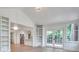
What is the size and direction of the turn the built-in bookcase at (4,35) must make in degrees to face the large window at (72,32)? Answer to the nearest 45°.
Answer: approximately 45° to its left

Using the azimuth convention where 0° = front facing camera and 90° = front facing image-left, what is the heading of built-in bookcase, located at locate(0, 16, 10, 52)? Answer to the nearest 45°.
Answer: approximately 315°

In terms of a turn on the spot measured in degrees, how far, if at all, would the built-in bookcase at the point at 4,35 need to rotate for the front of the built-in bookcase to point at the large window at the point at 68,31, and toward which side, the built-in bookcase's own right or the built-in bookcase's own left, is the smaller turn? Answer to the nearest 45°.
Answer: approximately 45° to the built-in bookcase's own left

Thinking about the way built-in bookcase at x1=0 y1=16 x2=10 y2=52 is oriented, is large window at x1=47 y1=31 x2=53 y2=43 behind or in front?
in front
